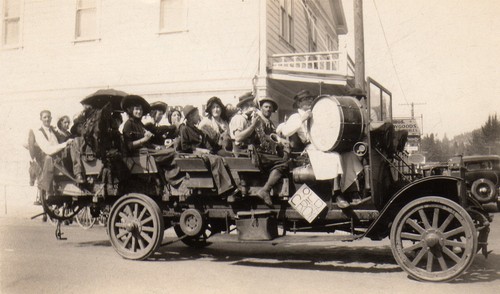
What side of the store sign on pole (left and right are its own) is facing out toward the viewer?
front

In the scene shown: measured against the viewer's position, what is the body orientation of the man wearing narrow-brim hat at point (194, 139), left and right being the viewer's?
facing the viewer and to the right of the viewer

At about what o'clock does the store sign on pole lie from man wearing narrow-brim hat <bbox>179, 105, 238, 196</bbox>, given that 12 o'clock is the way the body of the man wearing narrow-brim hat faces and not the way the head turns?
The store sign on pole is roughly at 10 o'clock from the man wearing narrow-brim hat.

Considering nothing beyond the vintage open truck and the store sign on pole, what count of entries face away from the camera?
0

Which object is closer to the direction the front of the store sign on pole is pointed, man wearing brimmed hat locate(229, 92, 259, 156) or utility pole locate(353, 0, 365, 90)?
the man wearing brimmed hat

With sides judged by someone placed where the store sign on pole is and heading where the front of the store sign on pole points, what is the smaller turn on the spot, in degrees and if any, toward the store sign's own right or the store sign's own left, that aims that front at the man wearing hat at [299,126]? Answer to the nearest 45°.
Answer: approximately 45° to the store sign's own right

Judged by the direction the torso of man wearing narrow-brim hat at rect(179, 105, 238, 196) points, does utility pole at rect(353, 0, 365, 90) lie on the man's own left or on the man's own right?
on the man's own left

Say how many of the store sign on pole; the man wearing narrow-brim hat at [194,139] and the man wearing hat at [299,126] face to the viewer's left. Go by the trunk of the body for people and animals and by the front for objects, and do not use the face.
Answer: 0

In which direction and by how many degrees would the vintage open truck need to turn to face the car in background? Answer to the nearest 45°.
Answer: approximately 90° to its left

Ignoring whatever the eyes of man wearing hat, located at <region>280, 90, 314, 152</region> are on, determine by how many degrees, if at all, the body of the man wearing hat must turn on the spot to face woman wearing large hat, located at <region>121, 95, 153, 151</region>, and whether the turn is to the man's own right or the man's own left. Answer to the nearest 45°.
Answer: approximately 135° to the man's own right

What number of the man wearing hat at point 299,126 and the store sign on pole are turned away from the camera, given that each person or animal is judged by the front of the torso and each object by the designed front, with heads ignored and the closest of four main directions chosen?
0
